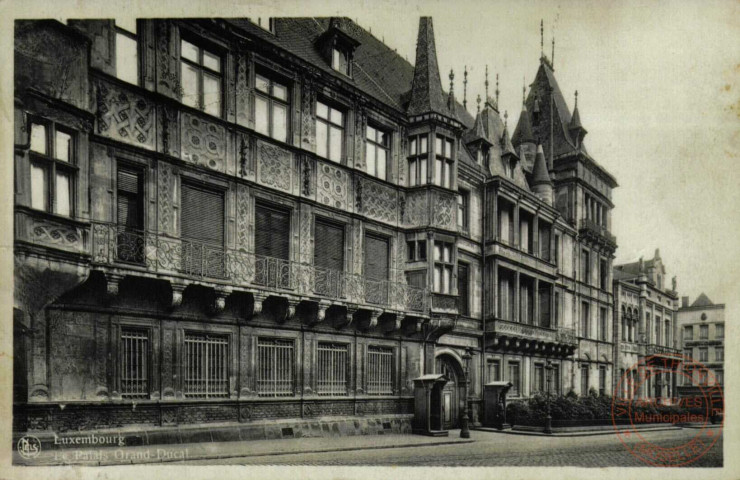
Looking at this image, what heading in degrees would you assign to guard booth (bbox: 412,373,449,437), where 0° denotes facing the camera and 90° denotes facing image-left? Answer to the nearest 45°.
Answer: approximately 315°

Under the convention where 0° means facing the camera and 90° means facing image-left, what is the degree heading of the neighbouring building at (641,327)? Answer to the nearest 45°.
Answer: approximately 315°

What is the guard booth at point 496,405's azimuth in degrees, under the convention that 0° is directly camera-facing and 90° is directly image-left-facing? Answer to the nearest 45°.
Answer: approximately 315°
